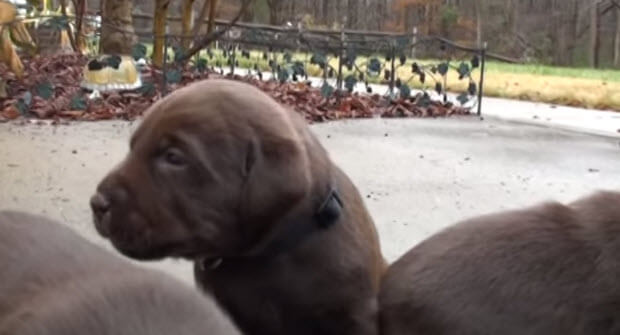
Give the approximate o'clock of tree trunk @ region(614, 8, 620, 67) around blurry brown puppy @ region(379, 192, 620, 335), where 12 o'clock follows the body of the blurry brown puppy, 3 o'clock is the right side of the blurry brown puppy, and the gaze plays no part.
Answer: The tree trunk is roughly at 9 o'clock from the blurry brown puppy.

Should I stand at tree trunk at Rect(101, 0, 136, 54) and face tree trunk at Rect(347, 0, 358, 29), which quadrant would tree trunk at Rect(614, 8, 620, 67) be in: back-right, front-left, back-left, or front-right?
front-right

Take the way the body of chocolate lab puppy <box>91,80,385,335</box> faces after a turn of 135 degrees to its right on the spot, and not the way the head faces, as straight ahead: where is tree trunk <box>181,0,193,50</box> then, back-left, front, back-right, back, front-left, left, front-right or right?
front-left

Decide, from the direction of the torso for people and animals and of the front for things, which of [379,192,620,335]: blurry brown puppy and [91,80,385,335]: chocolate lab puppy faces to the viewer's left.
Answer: the chocolate lab puppy

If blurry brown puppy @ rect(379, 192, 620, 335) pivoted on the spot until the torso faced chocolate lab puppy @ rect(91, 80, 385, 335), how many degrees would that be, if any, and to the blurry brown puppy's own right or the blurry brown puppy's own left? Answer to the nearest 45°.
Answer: approximately 180°

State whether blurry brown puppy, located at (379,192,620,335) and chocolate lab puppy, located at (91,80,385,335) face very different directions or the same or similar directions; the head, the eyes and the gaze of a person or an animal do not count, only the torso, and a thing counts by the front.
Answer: very different directions

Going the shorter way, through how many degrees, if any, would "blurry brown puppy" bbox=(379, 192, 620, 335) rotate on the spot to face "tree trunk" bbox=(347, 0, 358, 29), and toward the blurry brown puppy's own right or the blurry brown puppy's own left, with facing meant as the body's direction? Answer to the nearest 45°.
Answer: approximately 90° to the blurry brown puppy's own left

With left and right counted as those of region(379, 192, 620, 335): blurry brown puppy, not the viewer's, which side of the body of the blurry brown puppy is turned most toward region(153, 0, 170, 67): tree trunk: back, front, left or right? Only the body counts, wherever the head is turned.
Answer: left

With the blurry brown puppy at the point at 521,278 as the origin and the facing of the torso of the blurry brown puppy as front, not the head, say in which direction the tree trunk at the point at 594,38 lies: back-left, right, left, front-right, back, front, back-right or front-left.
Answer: left

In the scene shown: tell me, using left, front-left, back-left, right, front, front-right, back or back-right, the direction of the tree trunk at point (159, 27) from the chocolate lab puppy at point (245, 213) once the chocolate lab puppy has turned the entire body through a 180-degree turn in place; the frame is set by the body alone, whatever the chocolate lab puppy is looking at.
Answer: left

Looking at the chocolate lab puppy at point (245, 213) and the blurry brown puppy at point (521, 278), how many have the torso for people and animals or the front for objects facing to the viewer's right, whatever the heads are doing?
1

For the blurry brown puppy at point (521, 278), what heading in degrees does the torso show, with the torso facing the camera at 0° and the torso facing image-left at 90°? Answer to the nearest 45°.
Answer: approximately 270°

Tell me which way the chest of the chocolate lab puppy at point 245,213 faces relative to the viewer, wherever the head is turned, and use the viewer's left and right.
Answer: facing to the left of the viewer
